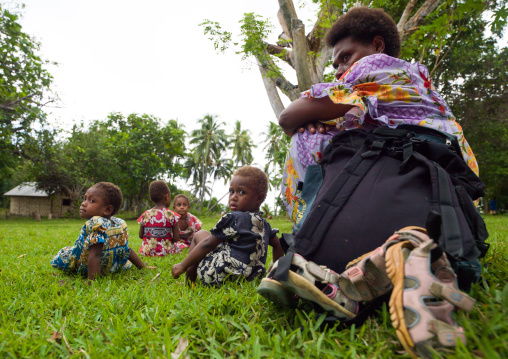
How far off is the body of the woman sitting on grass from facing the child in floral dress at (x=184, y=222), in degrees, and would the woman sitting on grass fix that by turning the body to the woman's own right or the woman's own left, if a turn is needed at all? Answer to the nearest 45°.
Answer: approximately 45° to the woman's own right

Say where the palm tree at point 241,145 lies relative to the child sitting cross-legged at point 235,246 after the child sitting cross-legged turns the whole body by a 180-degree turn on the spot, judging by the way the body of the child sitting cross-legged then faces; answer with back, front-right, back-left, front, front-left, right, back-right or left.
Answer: back-left

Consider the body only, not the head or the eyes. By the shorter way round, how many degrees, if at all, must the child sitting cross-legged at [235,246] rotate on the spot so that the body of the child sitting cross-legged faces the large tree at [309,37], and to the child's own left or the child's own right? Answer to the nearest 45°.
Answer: approximately 90° to the child's own right

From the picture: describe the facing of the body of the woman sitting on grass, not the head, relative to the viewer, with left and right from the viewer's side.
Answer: facing to the left of the viewer

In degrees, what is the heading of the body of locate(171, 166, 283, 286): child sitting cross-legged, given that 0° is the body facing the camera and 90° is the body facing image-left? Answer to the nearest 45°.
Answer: approximately 135°

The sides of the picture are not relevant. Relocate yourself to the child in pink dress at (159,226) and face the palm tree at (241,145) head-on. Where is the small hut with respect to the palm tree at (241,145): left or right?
left
